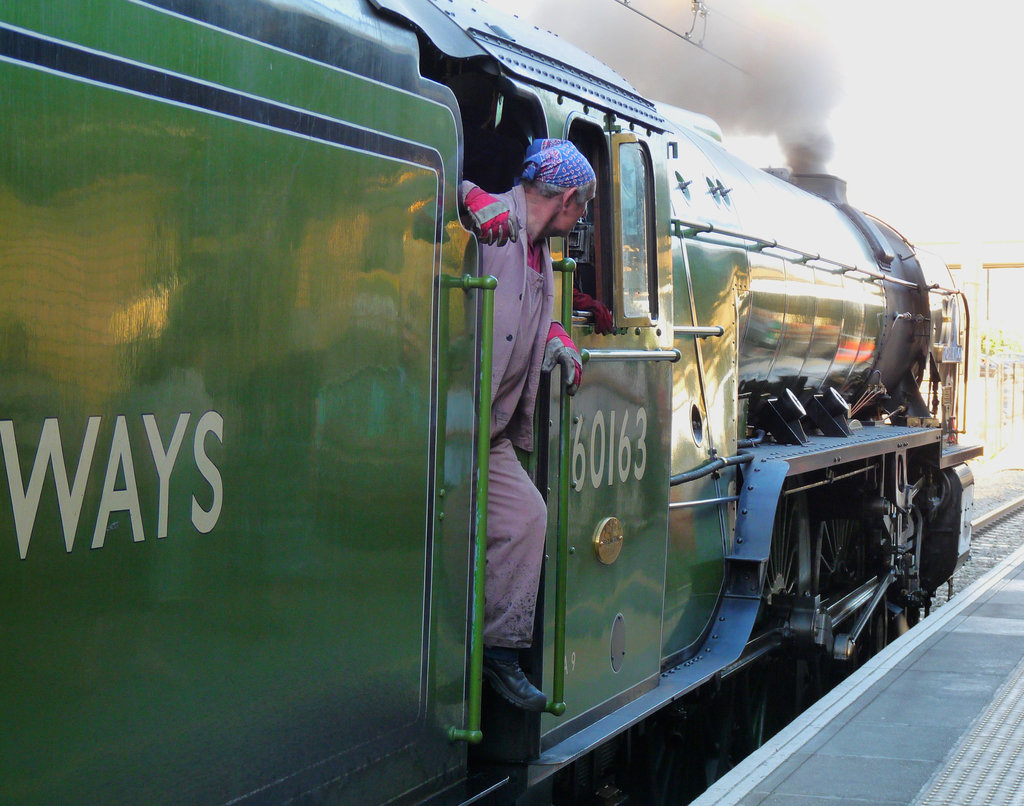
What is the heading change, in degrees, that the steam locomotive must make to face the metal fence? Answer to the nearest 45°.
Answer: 0° — it already faces it

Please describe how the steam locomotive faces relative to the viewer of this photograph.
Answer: facing away from the viewer and to the right of the viewer
